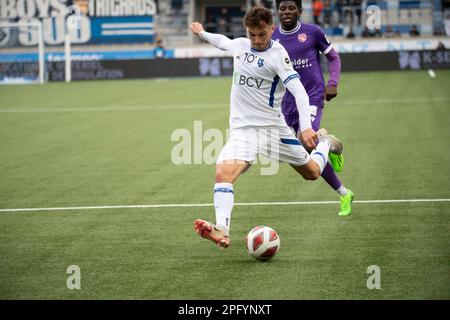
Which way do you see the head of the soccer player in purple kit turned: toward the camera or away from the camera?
toward the camera

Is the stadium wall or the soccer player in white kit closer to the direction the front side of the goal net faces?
the soccer player in white kit

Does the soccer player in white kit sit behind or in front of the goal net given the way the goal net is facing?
in front

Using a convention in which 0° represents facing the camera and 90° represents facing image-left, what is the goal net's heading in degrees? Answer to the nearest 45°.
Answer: approximately 0°

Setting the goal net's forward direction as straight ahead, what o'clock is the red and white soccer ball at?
The red and white soccer ball is roughly at 12 o'clock from the goal net.

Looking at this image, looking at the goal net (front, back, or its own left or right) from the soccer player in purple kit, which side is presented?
front

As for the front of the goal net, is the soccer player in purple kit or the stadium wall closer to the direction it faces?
the soccer player in purple kit

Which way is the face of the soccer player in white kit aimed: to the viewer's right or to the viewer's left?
to the viewer's left
